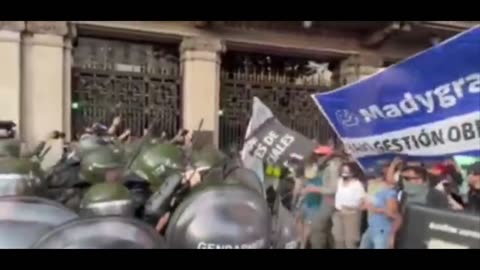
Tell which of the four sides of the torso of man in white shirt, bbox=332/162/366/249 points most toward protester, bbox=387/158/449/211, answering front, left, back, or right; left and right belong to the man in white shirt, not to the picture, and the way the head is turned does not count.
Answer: left

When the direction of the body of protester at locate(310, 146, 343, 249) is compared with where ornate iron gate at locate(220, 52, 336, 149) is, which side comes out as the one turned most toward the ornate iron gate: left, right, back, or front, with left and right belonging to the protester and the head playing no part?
right

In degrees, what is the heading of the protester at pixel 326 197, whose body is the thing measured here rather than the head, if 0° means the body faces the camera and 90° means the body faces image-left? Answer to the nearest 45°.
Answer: approximately 90°

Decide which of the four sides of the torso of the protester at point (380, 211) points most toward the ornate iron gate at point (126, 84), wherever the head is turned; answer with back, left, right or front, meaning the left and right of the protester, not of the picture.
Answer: right

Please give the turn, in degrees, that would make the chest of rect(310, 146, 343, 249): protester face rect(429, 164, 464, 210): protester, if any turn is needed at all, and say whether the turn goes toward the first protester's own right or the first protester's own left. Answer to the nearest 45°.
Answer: approximately 135° to the first protester's own left

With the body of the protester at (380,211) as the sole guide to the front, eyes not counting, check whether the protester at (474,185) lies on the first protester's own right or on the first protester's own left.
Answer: on the first protester's own left
